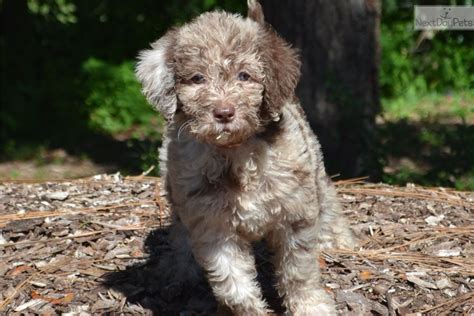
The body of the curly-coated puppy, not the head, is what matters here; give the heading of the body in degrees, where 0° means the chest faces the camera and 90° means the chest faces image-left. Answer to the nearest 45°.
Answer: approximately 0°

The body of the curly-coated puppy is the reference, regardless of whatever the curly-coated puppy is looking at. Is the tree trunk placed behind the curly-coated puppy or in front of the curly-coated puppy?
behind
